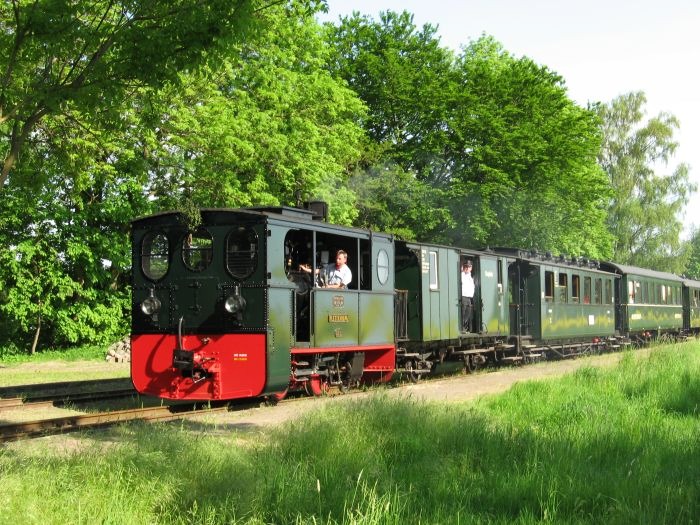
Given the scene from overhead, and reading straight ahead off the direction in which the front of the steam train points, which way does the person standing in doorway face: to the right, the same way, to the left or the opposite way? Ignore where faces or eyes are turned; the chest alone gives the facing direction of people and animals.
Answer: to the left

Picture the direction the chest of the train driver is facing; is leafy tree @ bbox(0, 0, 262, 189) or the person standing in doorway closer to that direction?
the leafy tree

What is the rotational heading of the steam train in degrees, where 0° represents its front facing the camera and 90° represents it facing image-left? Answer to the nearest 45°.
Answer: approximately 45°

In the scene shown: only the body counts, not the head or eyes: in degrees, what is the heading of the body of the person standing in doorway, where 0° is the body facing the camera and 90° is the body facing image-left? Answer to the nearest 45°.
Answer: approximately 45°

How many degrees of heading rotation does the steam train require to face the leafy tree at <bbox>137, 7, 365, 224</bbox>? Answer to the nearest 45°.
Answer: approximately 135° to its right

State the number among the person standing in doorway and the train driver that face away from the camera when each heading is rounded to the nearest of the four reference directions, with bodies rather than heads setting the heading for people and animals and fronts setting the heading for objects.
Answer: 0

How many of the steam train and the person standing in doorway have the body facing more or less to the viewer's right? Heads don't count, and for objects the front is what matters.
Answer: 0

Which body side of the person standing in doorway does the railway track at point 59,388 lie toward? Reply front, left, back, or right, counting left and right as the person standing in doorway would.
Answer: front

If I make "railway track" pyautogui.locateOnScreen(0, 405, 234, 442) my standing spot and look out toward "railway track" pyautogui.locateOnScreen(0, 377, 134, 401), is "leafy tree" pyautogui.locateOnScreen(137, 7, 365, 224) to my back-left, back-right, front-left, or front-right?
front-right

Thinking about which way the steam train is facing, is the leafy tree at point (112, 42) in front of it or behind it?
in front

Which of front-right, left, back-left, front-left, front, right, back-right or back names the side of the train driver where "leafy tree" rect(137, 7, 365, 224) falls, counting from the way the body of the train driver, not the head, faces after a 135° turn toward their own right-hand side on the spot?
front
